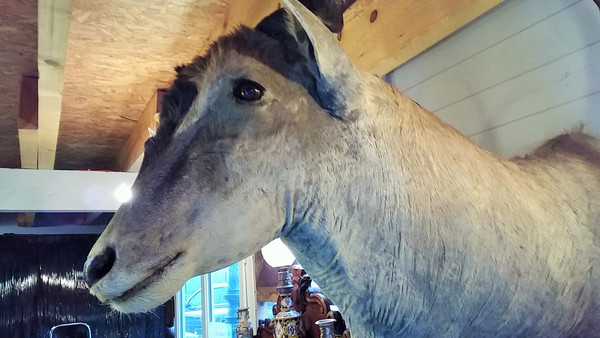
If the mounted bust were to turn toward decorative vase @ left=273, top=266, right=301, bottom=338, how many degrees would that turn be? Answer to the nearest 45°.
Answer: approximately 90° to its right

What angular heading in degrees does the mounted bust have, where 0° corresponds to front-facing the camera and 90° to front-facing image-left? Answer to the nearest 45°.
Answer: approximately 90°

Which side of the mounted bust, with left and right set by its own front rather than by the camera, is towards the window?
right

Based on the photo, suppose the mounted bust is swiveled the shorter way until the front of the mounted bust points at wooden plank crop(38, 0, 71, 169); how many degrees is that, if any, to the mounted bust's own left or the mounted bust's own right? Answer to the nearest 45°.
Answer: approximately 45° to the mounted bust's own right

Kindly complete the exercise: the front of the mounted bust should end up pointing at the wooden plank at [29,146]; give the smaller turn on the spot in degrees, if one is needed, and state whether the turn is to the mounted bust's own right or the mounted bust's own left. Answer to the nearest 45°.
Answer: approximately 45° to the mounted bust's own right

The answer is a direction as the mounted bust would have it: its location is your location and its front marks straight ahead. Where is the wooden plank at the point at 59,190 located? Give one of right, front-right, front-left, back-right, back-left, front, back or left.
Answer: front-right

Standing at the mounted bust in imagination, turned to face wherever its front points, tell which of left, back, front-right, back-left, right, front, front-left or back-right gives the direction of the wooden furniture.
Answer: right

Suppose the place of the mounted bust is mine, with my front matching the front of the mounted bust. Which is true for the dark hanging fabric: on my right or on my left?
on my right

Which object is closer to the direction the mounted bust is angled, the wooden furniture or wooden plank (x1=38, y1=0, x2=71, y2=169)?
the wooden plank

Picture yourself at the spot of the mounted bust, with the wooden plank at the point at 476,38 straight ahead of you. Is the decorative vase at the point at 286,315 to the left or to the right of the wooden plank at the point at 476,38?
left
